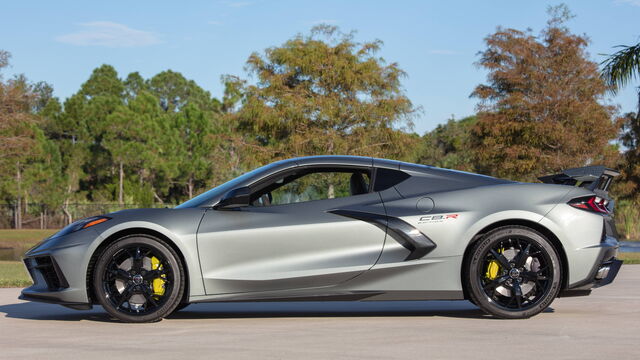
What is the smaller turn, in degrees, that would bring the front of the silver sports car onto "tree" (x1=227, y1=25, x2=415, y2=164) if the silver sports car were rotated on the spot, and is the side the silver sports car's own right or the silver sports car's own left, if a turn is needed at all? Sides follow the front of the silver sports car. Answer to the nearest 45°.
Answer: approximately 90° to the silver sports car's own right

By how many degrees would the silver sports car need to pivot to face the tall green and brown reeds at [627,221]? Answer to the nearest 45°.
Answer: approximately 135° to its right

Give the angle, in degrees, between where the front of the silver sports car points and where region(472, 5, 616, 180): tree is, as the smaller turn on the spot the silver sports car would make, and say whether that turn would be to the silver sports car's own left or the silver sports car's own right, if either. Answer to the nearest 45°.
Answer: approximately 90° to the silver sports car's own right

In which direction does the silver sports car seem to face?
to the viewer's left
